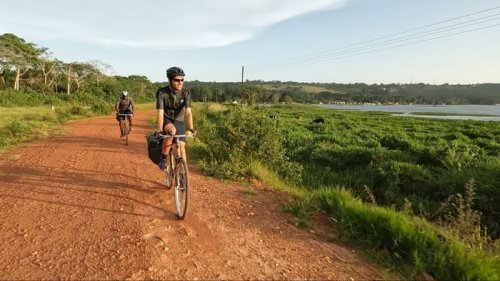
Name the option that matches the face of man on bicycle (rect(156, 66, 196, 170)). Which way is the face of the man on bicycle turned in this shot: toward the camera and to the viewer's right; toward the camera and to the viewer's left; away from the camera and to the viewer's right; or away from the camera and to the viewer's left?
toward the camera and to the viewer's right

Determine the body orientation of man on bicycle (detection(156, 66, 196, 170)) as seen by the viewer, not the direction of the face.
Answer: toward the camera
